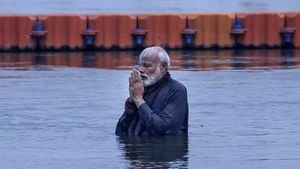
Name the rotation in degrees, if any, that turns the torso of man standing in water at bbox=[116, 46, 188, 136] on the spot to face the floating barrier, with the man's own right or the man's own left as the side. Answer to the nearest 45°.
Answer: approximately 135° to the man's own right

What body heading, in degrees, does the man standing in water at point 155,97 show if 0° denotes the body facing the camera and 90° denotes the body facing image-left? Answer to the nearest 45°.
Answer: approximately 45°
